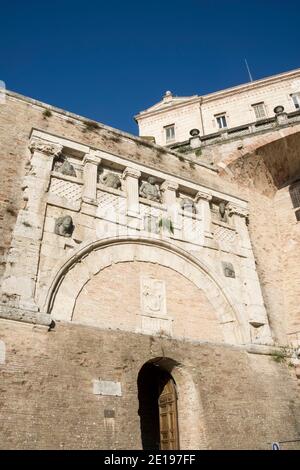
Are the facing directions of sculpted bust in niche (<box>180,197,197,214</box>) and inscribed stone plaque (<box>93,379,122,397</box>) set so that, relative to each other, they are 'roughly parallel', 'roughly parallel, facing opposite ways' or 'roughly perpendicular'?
roughly parallel

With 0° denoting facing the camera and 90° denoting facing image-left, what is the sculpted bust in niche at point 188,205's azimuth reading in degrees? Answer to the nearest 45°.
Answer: approximately 0°

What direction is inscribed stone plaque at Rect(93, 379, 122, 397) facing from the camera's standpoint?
toward the camera

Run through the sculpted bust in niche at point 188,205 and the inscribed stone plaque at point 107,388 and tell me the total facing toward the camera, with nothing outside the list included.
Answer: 2
